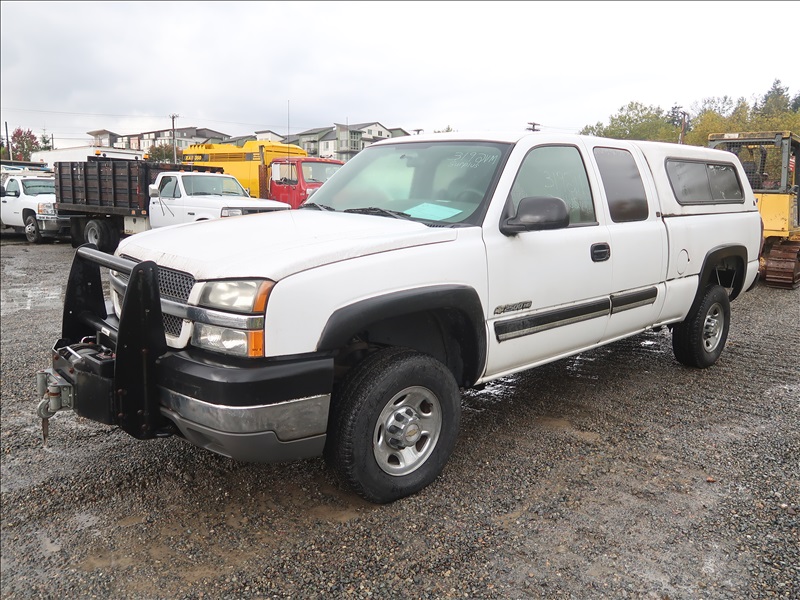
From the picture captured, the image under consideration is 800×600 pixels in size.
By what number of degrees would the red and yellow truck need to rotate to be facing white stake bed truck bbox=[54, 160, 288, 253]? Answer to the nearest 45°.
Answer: approximately 90° to its right

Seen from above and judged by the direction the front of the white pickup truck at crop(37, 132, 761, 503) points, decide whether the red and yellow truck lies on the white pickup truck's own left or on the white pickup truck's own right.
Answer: on the white pickup truck's own right

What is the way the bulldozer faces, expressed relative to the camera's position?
facing away from the viewer and to the right of the viewer

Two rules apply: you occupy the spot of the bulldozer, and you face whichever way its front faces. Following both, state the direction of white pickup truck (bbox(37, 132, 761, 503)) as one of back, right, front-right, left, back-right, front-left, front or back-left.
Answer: back-right

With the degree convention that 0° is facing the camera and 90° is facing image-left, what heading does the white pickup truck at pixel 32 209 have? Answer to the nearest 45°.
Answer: approximately 315°

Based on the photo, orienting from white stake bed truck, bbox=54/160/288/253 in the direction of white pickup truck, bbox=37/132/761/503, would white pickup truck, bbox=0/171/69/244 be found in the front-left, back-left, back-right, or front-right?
back-right

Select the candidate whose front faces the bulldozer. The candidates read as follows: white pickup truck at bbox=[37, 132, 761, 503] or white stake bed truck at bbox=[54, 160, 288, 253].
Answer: white stake bed truck at bbox=[54, 160, 288, 253]
